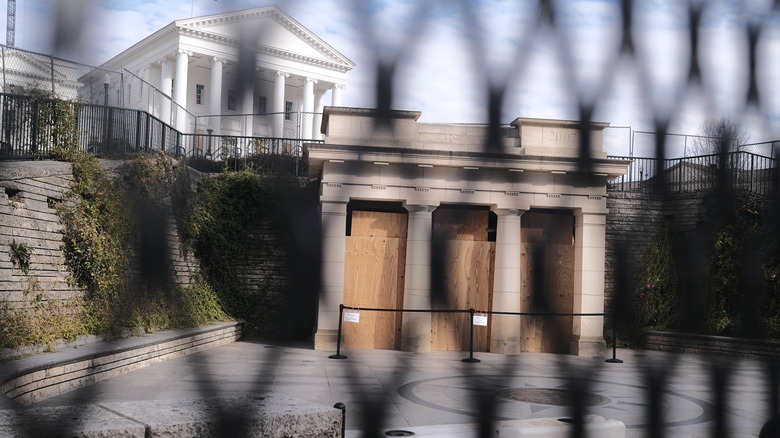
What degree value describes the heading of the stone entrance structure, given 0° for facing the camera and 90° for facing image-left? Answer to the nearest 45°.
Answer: approximately 0°
